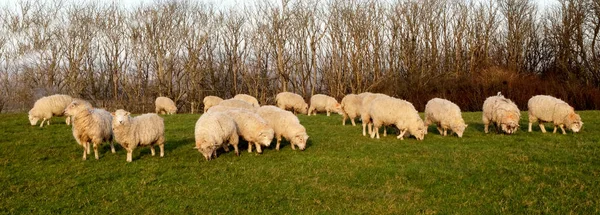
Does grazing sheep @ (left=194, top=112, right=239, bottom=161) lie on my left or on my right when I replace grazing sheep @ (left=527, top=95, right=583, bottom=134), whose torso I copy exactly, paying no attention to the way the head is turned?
on my right

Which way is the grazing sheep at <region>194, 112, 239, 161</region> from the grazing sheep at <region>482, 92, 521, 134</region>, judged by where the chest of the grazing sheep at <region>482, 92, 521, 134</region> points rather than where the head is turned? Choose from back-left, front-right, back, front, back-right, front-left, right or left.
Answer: right

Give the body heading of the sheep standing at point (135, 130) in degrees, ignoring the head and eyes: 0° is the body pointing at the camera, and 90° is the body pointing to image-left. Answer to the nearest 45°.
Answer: approximately 45°

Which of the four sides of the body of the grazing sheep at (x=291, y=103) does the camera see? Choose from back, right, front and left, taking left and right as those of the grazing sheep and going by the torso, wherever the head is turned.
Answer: right

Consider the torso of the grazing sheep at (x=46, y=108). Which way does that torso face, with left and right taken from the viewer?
facing to the left of the viewer

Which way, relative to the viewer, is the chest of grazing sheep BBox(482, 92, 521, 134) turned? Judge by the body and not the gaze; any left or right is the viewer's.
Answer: facing the viewer and to the right of the viewer

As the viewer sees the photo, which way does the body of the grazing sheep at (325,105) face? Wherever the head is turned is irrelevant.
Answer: to the viewer's right

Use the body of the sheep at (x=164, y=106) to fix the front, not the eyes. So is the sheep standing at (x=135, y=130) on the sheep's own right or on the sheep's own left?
on the sheep's own right

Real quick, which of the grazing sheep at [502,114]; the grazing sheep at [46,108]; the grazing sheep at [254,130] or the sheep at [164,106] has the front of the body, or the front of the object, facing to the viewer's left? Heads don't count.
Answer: the grazing sheep at [46,108]

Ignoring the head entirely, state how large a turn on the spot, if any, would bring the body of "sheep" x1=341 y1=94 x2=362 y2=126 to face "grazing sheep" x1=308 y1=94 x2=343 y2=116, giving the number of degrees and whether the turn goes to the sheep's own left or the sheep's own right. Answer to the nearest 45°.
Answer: approximately 90° to the sheep's own left

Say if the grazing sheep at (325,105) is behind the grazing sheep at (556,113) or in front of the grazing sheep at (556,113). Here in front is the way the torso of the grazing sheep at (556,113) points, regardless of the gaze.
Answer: behind
